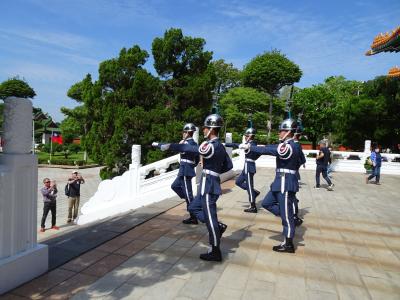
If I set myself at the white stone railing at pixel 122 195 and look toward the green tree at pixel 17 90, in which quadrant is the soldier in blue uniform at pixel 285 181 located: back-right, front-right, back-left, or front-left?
back-right

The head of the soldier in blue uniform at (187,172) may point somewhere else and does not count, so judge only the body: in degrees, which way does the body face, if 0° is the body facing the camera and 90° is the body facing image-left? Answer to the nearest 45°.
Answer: approximately 90°

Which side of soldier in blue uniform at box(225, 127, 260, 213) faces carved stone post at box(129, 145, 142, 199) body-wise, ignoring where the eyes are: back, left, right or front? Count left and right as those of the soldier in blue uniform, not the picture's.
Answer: front

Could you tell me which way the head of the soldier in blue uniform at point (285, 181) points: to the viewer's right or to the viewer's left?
to the viewer's left

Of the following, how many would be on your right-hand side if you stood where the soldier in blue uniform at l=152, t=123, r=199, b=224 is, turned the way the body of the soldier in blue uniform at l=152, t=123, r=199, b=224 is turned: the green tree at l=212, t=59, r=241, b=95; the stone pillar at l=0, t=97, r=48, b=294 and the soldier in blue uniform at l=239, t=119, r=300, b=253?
1

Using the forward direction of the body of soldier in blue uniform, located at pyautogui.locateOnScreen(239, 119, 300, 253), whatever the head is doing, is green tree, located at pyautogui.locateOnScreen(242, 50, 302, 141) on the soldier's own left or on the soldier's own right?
on the soldier's own right

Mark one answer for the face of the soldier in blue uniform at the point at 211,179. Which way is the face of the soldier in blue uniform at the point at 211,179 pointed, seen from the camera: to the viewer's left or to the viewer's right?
to the viewer's left

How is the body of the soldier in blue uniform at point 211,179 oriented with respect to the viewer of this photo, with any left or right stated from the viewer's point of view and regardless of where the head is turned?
facing to the left of the viewer

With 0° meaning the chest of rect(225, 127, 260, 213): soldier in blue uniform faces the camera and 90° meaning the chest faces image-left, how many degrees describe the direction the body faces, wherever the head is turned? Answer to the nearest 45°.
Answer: approximately 90°

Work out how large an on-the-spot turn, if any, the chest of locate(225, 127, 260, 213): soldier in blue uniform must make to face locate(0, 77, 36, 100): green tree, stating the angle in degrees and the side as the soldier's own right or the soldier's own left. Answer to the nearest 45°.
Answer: approximately 45° to the soldier's own right
